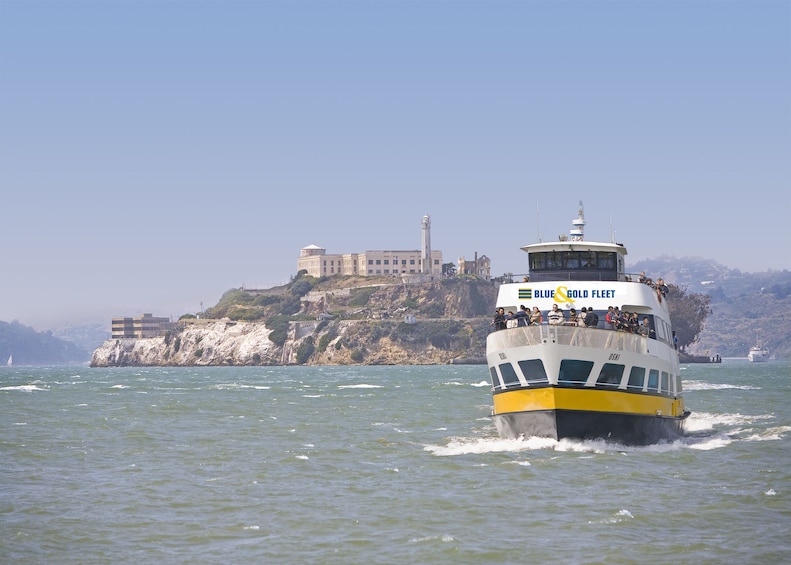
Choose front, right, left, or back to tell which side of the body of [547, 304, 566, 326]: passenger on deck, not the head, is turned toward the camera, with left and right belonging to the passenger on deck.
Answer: front

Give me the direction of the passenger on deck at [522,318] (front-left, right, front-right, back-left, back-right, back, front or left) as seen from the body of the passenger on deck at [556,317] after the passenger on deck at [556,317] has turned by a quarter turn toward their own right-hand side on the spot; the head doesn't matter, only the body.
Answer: front-right

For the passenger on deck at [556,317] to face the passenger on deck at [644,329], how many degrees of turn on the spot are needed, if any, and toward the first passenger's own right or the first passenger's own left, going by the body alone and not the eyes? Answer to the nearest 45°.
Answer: approximately 135° to the first passenger's own left

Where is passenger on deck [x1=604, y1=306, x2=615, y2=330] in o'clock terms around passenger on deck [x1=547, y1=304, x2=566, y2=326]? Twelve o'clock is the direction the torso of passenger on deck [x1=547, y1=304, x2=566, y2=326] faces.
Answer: passenger on deck [x1=604, y1=306, x2=615, y2=330] is roughly at 8 o'clock from passenger on deck [x1=547, y1=304, x2=566, y2=326].

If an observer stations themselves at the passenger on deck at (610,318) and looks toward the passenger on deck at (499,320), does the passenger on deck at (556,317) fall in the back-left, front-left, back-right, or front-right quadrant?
front-left

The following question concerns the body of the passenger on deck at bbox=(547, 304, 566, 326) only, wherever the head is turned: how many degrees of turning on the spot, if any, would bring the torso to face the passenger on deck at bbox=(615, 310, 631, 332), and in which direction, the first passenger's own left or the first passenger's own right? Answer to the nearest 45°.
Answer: approximately 90° to the first passenger's own left

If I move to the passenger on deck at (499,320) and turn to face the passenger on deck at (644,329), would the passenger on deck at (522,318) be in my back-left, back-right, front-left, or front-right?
front-right

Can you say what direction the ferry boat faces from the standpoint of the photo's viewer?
facing the viewer

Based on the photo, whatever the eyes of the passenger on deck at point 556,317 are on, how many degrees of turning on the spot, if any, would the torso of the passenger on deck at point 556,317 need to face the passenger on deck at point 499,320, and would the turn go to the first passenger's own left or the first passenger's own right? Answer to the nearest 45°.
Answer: approximately 135° to the first passenger's own right
